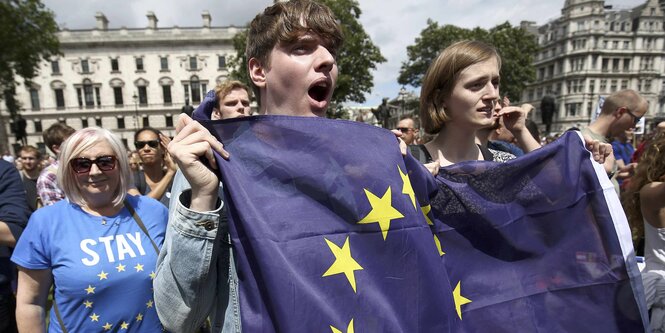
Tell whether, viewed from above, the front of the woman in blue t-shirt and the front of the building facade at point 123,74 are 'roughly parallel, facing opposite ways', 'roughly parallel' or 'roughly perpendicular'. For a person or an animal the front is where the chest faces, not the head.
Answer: roughly parallel

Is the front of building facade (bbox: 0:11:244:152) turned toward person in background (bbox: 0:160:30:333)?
yes

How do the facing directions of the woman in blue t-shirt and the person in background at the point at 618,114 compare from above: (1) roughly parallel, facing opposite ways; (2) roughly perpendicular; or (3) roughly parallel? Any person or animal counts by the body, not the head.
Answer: roughly perpendicular

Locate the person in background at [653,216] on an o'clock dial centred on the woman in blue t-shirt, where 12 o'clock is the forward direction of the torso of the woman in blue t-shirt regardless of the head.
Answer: The person in background is roughly at 10 o'clock from the woman in blue t-shirt.

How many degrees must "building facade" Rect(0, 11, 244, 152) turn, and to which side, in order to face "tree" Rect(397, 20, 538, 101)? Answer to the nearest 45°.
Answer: approximately 45° to its left

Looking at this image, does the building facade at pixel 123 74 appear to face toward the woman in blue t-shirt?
yes

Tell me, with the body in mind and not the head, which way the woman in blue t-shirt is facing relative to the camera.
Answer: toward the camera

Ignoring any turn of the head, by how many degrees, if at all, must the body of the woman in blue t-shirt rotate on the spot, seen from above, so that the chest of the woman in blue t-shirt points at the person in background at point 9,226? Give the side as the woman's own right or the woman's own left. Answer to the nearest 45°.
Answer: approximately 135° to the woman's own right

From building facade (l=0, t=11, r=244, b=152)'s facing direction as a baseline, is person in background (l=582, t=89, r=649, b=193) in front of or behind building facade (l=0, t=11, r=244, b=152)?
in front
